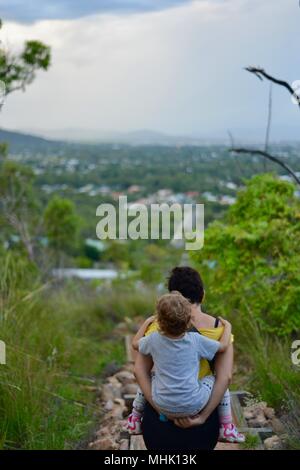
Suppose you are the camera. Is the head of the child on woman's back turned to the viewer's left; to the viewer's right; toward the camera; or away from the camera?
away from the camera

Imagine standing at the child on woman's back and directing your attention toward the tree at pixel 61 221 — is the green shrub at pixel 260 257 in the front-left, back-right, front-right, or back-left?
front-right

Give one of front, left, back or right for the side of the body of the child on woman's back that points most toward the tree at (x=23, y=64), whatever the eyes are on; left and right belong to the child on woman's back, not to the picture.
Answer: front

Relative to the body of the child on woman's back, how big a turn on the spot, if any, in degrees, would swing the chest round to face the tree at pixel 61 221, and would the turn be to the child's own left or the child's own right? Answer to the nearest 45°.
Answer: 0° — they already face it

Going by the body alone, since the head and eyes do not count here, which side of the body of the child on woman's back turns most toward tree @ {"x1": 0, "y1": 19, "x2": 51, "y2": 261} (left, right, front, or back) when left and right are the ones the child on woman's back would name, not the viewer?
front

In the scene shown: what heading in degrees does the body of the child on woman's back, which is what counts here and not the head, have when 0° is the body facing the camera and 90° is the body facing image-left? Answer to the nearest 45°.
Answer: approximately 180°

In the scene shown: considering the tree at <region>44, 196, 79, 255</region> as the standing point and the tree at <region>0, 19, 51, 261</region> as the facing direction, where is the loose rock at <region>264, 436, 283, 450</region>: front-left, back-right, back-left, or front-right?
front-left

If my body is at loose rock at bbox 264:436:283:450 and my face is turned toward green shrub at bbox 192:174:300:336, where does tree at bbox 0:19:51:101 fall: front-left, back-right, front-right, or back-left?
front-left

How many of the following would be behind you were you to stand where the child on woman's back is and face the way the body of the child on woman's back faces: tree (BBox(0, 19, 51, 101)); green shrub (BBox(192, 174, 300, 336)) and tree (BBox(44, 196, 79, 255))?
0
